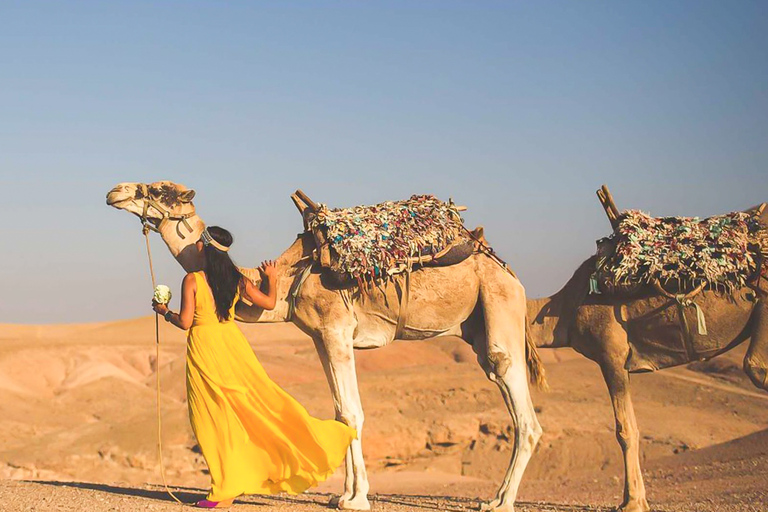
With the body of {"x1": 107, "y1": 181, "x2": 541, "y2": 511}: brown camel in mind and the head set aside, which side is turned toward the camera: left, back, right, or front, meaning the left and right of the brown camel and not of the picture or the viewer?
left

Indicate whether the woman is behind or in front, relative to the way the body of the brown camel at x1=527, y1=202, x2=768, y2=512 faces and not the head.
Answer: in front

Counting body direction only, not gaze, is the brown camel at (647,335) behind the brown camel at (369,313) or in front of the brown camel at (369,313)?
behind

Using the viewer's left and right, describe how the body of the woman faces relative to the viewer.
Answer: facing away from the viewer and to the left of the viewer

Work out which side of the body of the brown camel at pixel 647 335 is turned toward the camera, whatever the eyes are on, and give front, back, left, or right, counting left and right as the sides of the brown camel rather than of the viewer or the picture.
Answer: left

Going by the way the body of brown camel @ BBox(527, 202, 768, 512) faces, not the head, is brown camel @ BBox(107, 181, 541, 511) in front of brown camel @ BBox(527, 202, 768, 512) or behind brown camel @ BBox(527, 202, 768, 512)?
in front

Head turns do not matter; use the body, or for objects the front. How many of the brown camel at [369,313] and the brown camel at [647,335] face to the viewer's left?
2

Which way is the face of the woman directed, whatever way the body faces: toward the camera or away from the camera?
away from the camera
